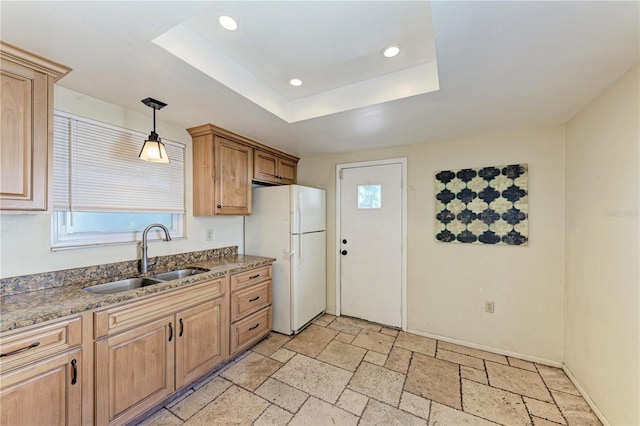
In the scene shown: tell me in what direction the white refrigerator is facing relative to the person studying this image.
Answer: facing the viewer and to the right of the viewer

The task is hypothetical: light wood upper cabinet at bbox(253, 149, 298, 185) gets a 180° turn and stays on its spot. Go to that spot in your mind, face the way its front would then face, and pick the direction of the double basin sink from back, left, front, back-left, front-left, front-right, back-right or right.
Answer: left

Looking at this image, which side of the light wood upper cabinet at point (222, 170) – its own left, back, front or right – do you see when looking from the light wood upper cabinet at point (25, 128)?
right

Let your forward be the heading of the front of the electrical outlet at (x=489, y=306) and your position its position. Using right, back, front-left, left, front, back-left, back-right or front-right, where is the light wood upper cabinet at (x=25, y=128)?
front-right

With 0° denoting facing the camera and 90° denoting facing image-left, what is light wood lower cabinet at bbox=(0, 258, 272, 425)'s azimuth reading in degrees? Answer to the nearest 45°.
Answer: approximately 315°
